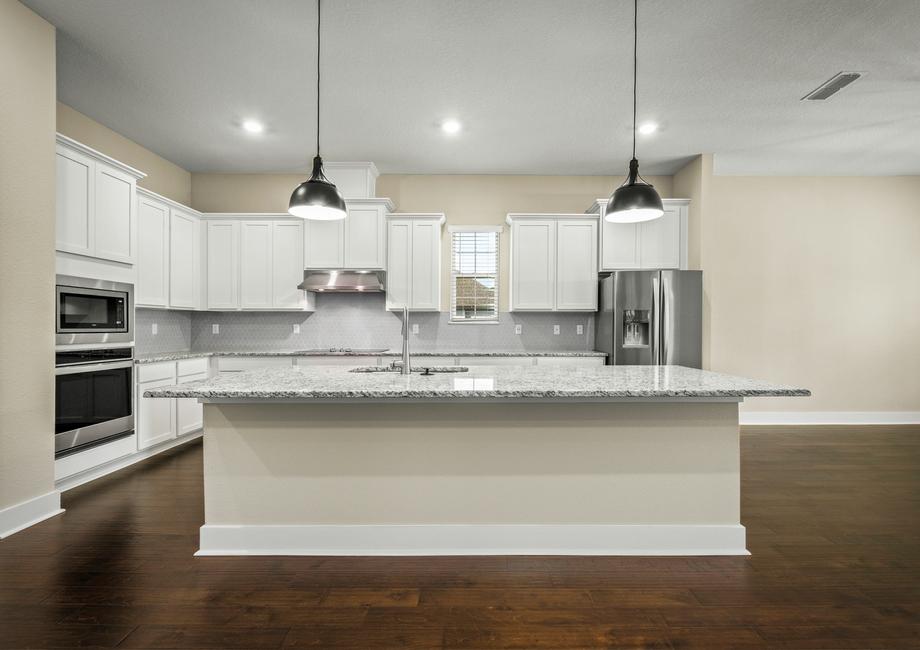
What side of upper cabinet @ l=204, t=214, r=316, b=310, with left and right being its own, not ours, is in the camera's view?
front

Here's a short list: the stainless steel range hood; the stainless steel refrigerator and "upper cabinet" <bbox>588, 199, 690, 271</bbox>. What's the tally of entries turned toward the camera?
3

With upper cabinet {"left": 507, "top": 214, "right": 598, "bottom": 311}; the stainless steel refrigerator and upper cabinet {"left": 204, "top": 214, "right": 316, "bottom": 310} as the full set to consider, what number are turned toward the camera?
3

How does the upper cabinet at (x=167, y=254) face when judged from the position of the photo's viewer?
facing the viewer and to the right of the viewer

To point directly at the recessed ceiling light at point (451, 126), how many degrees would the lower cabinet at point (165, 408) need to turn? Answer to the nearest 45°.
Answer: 0° — it already faces it

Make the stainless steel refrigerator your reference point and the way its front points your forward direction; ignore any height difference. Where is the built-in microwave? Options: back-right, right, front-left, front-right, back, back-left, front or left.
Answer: front-right

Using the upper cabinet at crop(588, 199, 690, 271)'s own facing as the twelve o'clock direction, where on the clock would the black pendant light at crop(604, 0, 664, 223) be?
The black pendant light is roughly at 12 o'clock from the upper cabinet.

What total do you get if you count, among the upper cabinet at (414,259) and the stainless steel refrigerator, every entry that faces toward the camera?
2

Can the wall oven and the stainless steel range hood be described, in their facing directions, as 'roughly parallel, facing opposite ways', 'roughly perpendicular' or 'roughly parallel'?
roughly perpendicular
